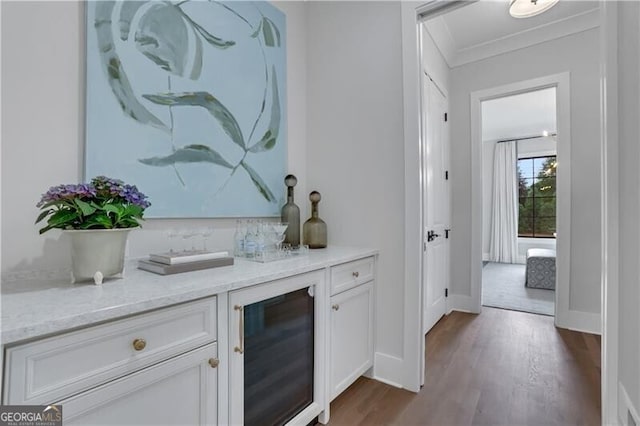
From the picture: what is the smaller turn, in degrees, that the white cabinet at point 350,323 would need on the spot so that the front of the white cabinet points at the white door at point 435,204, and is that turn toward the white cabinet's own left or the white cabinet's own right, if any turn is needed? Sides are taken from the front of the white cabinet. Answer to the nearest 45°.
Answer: approximately 90° to the white cabinet's own left

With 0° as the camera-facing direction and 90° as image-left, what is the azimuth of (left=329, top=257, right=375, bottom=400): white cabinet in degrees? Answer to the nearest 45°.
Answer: approximately 315°

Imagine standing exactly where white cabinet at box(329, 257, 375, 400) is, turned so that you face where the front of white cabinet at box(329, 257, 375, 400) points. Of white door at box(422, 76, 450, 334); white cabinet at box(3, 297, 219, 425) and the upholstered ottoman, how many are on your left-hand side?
2

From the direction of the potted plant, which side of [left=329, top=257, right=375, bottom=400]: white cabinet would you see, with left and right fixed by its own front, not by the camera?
right

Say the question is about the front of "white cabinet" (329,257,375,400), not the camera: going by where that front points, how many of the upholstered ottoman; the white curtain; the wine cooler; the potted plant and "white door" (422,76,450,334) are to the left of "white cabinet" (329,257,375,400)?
3

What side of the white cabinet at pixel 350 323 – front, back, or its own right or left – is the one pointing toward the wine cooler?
right

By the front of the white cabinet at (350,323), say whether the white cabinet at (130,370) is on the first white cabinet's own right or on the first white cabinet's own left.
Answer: on the first white cabinet's own right
